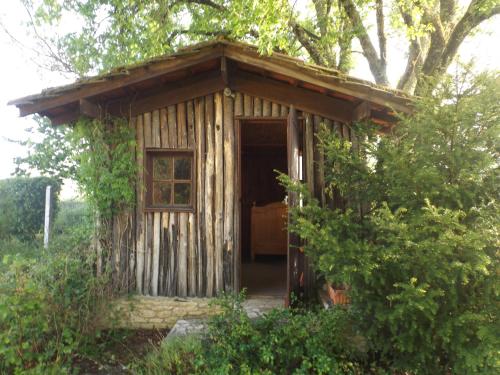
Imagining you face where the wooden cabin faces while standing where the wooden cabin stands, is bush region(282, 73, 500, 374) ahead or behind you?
ahead

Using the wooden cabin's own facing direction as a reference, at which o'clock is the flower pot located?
The flower pot is roughly at 10 o'clock from the wooden cabin.

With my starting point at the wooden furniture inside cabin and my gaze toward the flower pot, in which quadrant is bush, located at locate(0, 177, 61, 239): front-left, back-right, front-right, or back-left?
back-right

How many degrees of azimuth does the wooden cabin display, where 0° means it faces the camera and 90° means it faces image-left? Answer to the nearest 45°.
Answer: approximately 0°

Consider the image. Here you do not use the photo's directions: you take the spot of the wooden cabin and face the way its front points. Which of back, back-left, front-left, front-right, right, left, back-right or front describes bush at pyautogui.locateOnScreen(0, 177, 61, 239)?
back-right

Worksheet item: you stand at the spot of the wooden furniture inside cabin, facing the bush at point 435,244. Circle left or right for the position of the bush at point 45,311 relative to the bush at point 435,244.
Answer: right
